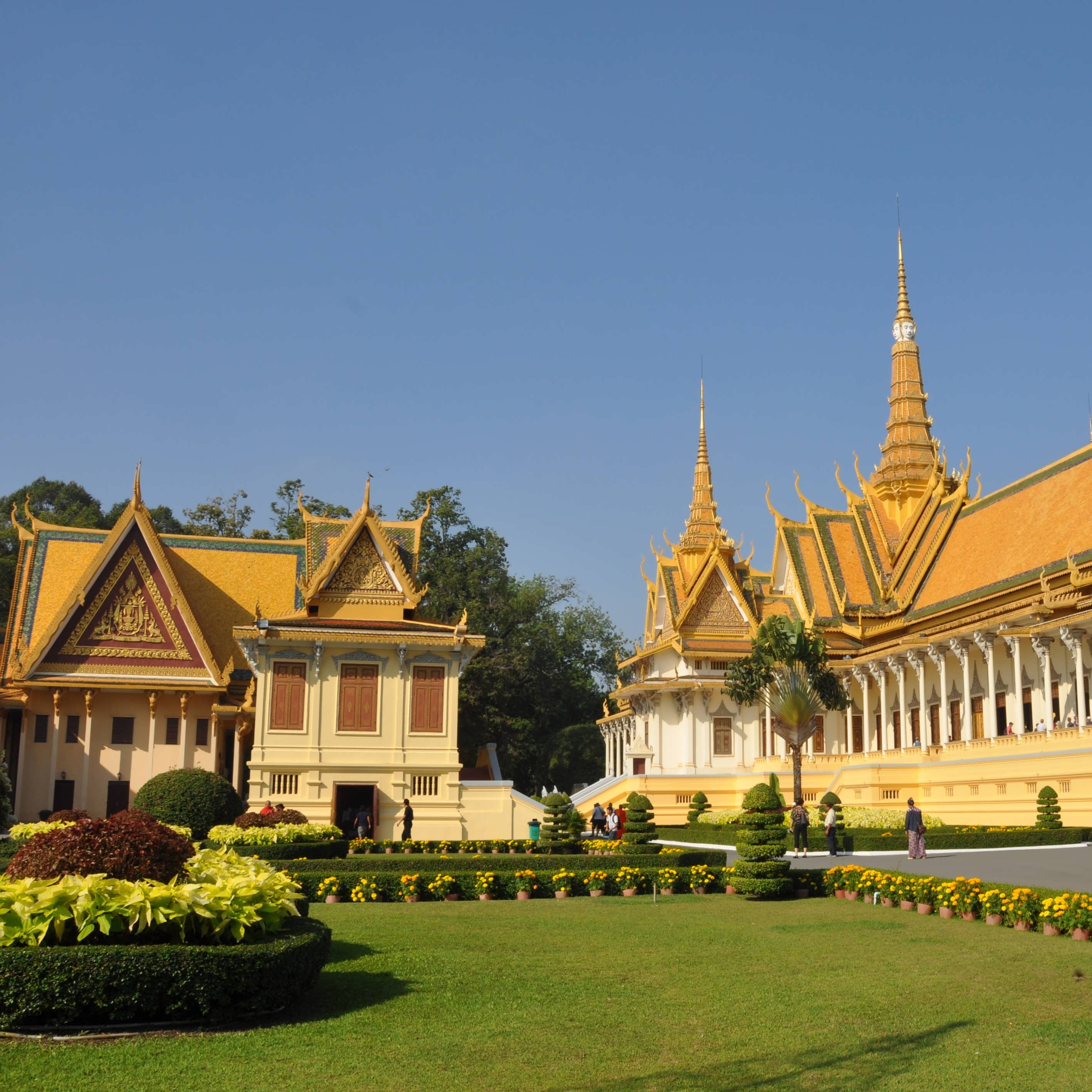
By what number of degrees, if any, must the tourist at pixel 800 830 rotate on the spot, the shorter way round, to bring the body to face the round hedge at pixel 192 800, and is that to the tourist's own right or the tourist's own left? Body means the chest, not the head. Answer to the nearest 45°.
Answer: approximately 90° to the tourist's own left

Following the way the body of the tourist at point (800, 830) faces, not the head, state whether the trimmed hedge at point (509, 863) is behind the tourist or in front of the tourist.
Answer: behind

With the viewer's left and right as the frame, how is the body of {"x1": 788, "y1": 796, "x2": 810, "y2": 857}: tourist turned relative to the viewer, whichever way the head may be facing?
facing away from the viewer

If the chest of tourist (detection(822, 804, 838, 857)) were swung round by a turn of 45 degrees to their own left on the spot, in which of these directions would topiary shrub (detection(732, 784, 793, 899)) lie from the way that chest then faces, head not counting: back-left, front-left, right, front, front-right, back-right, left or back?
front-left

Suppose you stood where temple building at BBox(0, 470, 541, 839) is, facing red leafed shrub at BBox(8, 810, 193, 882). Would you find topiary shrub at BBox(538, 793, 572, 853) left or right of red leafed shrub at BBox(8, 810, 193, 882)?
left

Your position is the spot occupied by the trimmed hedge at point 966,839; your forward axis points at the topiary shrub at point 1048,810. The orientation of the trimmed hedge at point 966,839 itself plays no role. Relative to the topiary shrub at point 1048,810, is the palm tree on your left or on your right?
left

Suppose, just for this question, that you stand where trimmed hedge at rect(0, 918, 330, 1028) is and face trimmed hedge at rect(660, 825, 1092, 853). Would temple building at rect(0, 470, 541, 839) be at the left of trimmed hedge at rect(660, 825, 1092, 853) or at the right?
left

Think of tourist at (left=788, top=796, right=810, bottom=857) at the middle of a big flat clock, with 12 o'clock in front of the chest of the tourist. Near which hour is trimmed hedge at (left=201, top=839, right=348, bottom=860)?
The trimmed hedge is roughly at 8 o'clock from the tourist.
